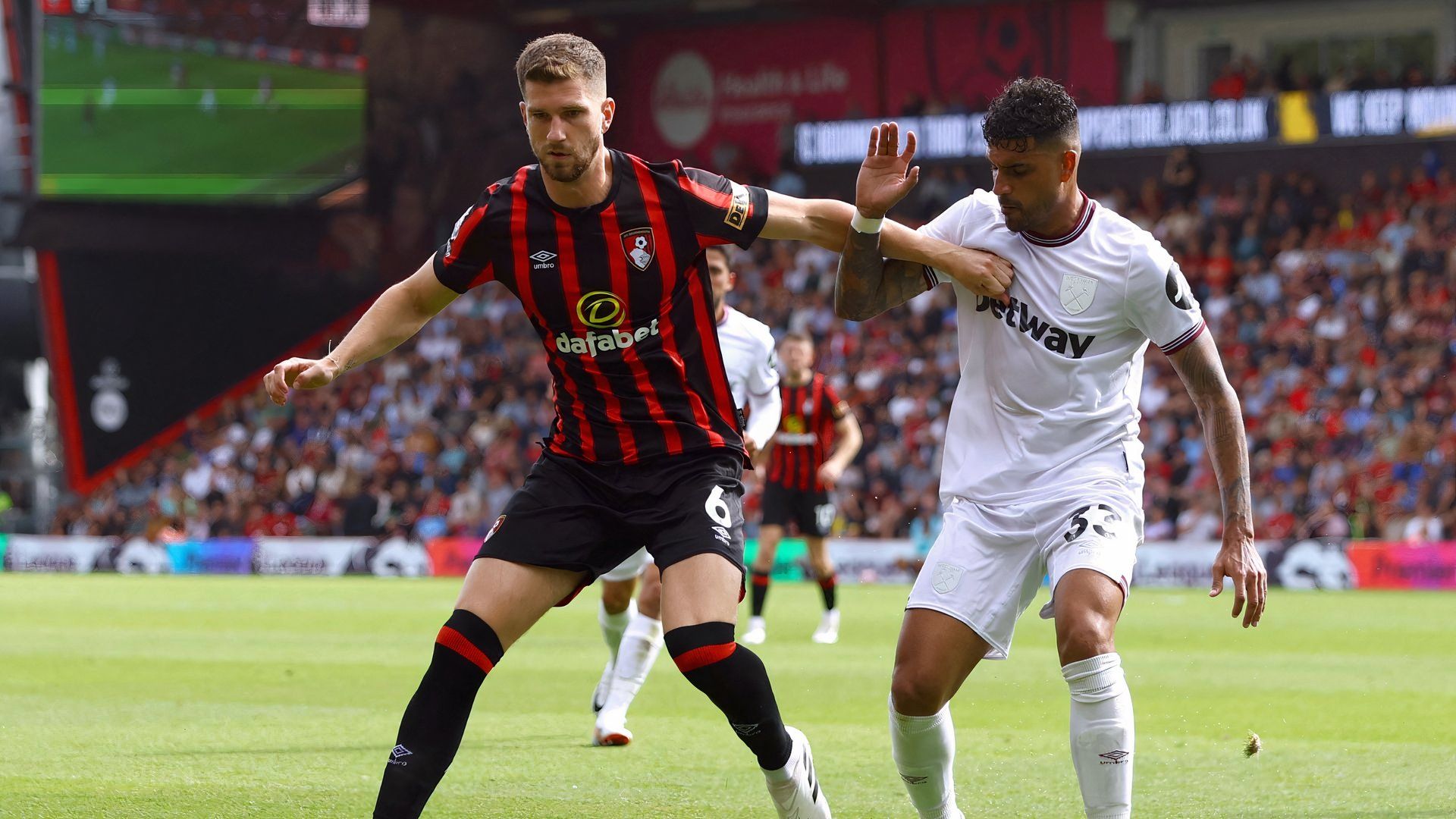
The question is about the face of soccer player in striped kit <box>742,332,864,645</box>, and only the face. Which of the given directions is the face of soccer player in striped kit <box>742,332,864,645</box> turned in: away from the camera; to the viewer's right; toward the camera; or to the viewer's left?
toward the camera

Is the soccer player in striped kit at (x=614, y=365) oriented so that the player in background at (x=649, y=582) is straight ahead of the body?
no

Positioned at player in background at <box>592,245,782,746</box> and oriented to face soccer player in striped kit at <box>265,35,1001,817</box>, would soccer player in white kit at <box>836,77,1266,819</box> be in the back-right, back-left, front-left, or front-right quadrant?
front-left

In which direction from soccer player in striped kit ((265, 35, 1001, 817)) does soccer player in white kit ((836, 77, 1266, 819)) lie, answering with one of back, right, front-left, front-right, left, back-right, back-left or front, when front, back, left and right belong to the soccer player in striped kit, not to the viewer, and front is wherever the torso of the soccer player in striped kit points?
left

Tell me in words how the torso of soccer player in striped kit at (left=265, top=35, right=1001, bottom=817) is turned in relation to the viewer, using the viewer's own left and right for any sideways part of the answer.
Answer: facing the viewer

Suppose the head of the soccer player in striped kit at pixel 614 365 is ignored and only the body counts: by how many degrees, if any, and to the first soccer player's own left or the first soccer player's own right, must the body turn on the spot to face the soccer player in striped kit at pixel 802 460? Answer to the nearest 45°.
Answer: approximately 180°

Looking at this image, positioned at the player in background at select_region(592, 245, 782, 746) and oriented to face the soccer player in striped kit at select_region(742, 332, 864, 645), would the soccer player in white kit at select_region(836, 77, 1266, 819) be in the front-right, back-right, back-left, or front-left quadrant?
back-right
